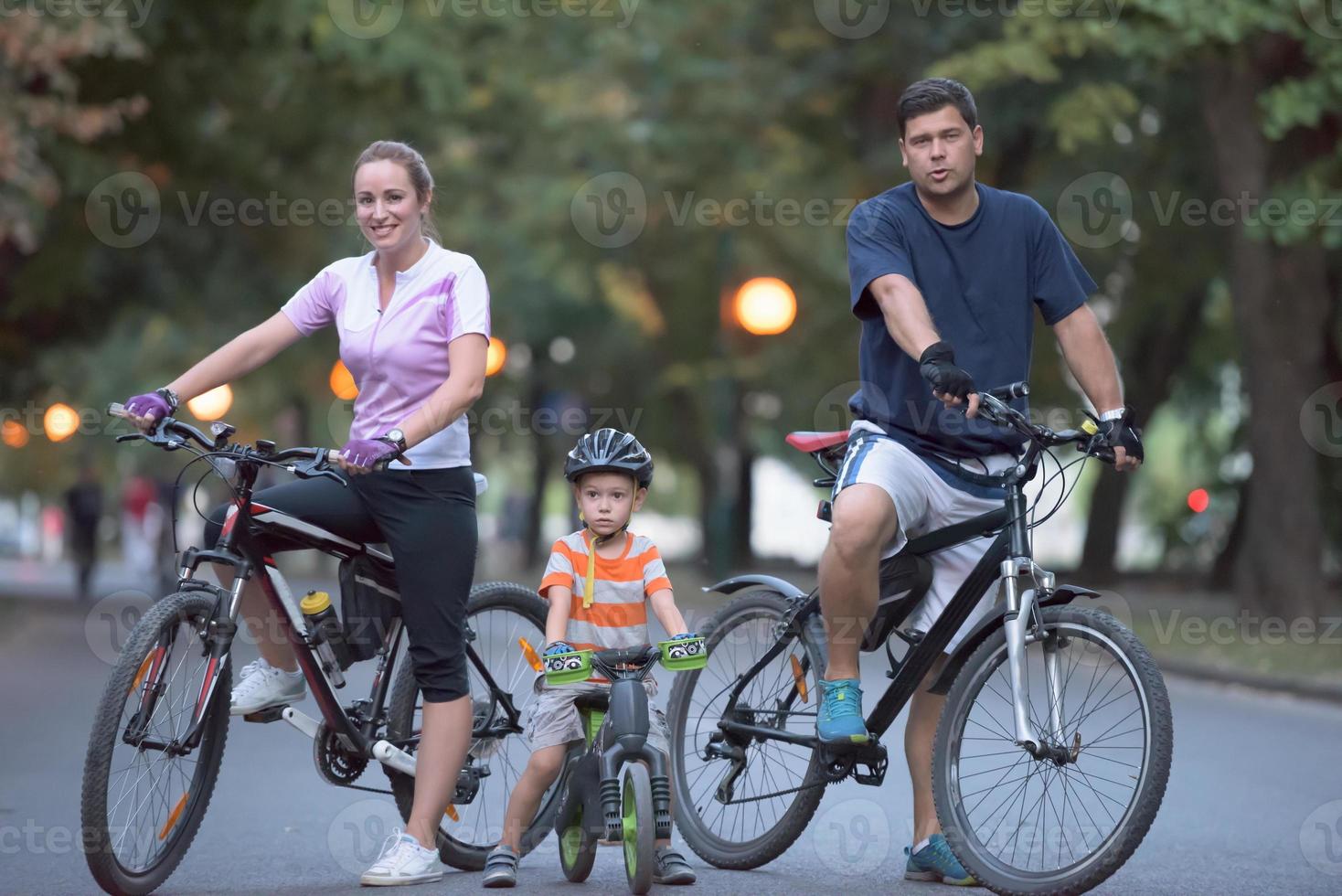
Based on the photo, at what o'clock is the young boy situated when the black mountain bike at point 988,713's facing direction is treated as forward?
The young boy is roughly at 5 o'clock from the black mountain bike.

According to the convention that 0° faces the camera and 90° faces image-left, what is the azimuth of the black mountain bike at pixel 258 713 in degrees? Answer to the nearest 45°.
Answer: approximately 45°

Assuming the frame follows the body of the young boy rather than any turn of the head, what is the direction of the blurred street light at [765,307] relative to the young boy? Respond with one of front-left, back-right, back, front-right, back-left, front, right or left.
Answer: back

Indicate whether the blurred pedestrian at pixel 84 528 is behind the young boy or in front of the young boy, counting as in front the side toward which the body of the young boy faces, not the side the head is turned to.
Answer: behind

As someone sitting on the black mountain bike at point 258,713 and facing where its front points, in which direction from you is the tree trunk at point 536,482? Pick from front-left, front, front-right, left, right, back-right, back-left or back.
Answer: back-right

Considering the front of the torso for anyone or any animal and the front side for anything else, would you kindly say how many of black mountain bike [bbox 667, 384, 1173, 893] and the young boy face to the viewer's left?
0
